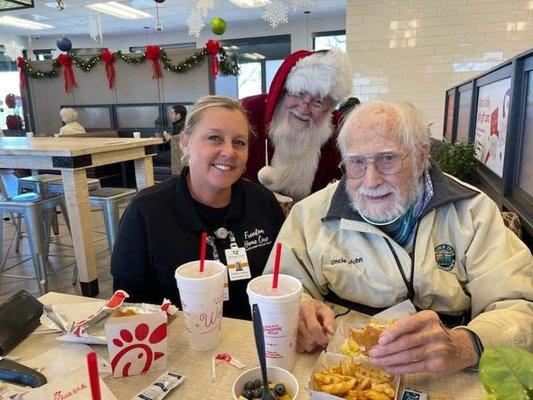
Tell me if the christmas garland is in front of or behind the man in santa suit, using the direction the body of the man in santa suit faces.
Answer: behind

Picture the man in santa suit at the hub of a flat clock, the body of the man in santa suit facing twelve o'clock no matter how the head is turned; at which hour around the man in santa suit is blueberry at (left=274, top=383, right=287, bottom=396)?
The blueberry is roughly at 12 o'clock from the man in santa suit.

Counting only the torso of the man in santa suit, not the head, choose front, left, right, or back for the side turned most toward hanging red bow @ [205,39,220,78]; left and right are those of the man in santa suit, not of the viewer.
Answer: back

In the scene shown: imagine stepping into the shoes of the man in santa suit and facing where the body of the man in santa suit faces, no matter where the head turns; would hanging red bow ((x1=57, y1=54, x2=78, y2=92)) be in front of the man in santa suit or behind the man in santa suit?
behind

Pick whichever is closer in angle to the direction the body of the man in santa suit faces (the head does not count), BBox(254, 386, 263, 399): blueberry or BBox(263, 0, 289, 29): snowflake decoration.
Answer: the blueberry

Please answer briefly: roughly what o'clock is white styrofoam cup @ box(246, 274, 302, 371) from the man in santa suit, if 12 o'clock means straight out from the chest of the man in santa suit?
The white styrofoam cup is roughly at 12 o'clock from the man in santa suit.

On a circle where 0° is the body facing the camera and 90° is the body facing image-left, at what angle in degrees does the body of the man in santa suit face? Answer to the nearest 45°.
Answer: approximately 0°

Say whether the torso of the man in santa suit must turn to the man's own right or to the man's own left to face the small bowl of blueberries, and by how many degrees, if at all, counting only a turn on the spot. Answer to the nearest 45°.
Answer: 0° — they already face it

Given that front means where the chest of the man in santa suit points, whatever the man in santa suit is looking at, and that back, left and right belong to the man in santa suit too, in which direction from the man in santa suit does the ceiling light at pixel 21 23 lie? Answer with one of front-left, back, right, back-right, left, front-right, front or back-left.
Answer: back-right

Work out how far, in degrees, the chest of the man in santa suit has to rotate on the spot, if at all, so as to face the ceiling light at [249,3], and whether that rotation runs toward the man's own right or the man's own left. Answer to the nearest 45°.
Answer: approximately 180°
